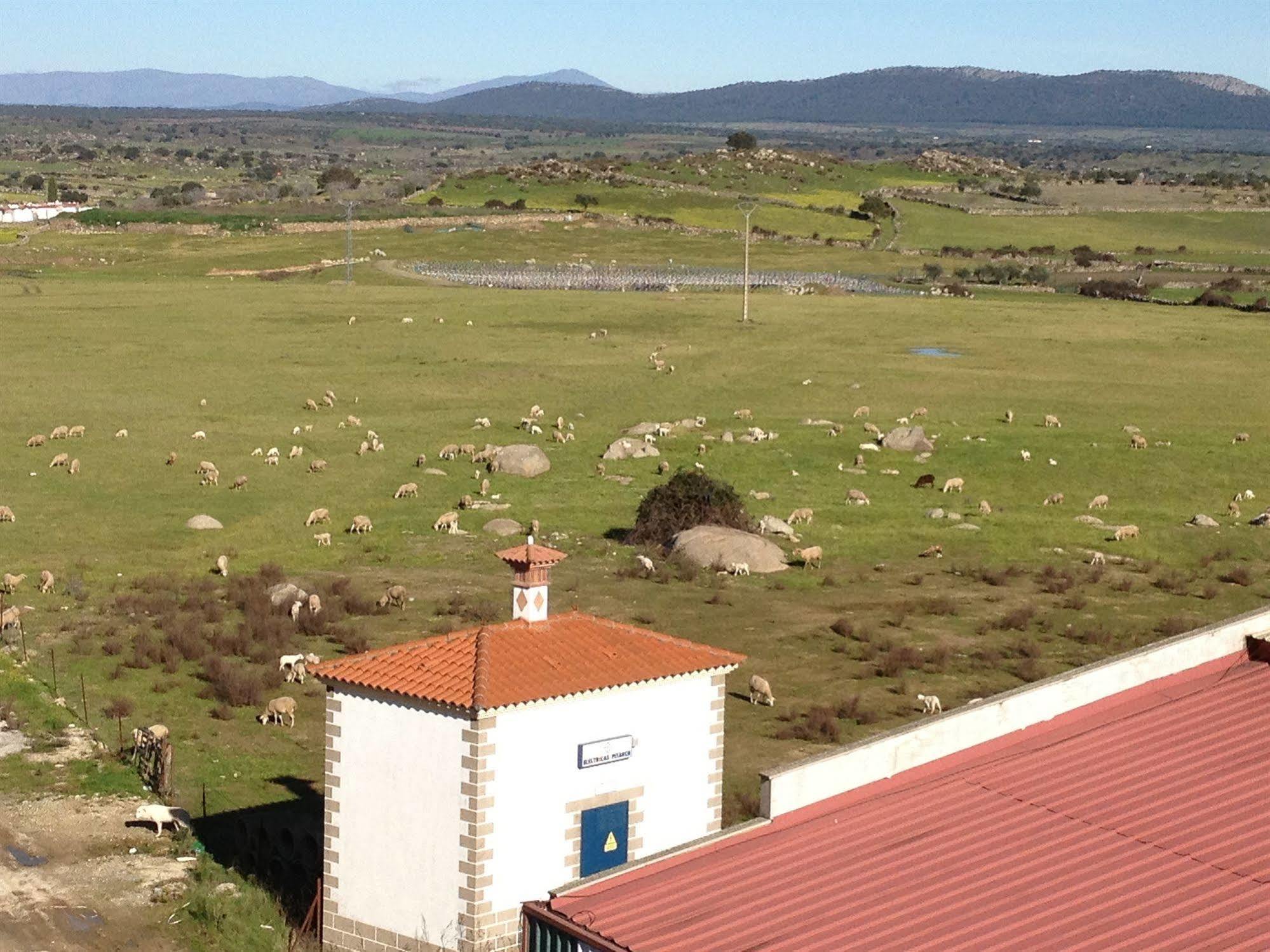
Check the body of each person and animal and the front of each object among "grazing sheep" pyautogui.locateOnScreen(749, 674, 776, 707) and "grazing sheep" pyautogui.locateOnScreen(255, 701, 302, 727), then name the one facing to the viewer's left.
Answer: "grazing sheep" pyautogui.locateOnScreen(255, 701, 302, 727)

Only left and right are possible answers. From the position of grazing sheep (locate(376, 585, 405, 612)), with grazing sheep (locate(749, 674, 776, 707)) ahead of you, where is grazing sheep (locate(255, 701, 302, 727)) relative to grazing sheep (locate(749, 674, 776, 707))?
right

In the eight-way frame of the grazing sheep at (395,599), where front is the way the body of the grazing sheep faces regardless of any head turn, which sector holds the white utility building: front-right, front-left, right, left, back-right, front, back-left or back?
left

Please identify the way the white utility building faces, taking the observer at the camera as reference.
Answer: facing the viewer and to the right of the viewer

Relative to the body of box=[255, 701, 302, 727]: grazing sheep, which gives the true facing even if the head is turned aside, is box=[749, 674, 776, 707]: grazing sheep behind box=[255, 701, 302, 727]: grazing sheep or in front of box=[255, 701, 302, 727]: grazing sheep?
behind

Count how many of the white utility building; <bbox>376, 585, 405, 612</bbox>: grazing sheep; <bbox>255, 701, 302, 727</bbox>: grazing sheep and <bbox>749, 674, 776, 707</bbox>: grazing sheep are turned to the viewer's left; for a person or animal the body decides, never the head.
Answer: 2

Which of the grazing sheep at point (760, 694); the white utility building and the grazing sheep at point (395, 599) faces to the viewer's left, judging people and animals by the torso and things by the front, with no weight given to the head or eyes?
the grazing sheep at point (395, 599)

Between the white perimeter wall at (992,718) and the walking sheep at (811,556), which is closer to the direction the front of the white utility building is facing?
the white perimeter wall

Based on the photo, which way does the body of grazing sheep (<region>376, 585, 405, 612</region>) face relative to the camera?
to the viewer's left

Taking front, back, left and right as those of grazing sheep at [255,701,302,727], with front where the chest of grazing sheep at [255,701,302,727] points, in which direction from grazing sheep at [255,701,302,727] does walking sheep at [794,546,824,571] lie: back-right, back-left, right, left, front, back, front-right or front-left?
back-right

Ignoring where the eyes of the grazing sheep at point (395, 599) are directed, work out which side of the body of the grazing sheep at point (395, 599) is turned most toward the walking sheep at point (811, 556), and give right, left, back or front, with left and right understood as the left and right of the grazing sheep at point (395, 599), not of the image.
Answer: back

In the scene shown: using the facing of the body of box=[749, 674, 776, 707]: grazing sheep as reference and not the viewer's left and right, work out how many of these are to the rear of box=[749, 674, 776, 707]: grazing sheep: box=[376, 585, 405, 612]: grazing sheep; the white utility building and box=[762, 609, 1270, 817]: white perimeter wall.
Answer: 1

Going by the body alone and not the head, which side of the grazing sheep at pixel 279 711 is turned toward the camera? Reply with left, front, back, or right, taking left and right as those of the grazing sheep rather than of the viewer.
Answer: left

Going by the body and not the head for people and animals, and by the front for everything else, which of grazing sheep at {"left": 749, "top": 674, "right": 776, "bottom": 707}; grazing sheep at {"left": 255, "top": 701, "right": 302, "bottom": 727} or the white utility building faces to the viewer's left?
grazing sheep at {"left": 255, "top": 701, "right": 302, "bottom": 727}

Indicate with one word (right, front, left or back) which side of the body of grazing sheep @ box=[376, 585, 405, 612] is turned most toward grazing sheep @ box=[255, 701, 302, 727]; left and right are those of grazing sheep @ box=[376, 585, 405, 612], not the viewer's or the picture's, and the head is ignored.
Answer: left
